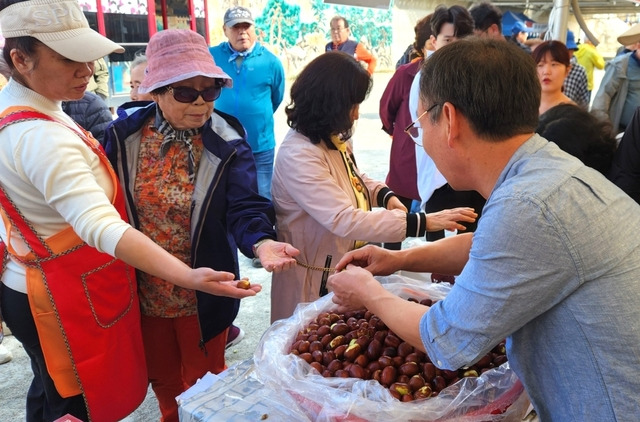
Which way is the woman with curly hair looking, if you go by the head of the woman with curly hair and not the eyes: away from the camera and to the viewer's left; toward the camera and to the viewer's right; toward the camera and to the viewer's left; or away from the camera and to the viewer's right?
away from the camera and to the viewer's right

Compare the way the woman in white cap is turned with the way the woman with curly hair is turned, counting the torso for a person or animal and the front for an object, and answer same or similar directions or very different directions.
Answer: same or similar directions

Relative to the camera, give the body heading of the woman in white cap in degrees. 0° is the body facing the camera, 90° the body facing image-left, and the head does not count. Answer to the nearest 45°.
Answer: approximately 270°

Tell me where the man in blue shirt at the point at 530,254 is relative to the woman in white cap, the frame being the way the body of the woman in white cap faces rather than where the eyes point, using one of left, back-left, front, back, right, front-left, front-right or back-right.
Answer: front-right

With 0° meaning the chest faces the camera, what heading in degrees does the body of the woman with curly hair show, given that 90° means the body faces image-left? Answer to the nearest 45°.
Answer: approximately 270°

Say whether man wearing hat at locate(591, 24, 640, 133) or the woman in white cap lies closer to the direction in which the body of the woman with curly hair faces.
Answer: the man wearing hat

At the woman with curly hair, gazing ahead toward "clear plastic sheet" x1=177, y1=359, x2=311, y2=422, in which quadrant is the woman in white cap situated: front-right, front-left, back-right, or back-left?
front-right

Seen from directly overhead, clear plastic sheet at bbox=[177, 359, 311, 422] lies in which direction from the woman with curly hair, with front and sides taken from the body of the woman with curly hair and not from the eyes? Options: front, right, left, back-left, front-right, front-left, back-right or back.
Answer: right

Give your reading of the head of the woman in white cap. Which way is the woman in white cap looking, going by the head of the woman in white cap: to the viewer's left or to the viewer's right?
to the viewer's right

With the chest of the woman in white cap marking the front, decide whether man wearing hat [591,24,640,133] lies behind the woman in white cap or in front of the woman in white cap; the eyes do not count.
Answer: in front

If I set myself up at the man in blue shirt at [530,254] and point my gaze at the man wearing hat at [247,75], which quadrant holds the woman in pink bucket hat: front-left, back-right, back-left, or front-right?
front-left

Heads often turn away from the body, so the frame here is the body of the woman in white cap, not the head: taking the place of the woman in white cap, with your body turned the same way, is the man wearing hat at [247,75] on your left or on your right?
on your left

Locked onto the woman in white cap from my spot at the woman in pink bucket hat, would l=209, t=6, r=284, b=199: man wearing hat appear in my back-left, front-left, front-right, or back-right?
back-right

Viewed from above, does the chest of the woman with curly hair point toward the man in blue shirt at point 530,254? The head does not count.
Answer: no
